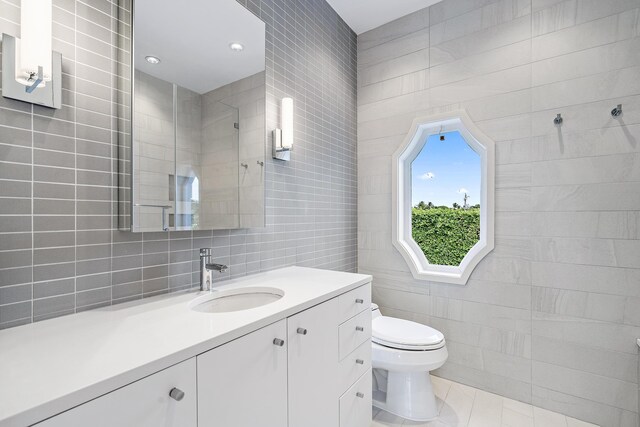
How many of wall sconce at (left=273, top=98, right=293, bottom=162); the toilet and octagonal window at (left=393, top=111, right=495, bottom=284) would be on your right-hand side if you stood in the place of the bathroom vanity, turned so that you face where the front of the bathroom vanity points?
0

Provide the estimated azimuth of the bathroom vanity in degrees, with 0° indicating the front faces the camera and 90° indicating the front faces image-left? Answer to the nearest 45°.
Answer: approximately 315°

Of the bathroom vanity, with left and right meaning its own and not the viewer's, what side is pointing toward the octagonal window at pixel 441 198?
left

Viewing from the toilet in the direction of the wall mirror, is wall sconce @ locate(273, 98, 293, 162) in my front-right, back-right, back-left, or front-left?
front-right

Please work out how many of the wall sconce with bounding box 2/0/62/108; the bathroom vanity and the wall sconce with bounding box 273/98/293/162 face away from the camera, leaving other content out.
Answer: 0

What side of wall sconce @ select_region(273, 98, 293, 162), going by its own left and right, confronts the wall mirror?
right

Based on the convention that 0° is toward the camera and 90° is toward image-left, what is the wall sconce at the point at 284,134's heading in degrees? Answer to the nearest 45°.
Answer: approximately 315°

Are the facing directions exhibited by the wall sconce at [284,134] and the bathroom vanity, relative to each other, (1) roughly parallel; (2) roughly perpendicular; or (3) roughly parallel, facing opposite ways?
roughly parallel

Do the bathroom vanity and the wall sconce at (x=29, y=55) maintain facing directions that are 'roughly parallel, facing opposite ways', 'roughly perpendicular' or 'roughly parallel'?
roughly parallel
